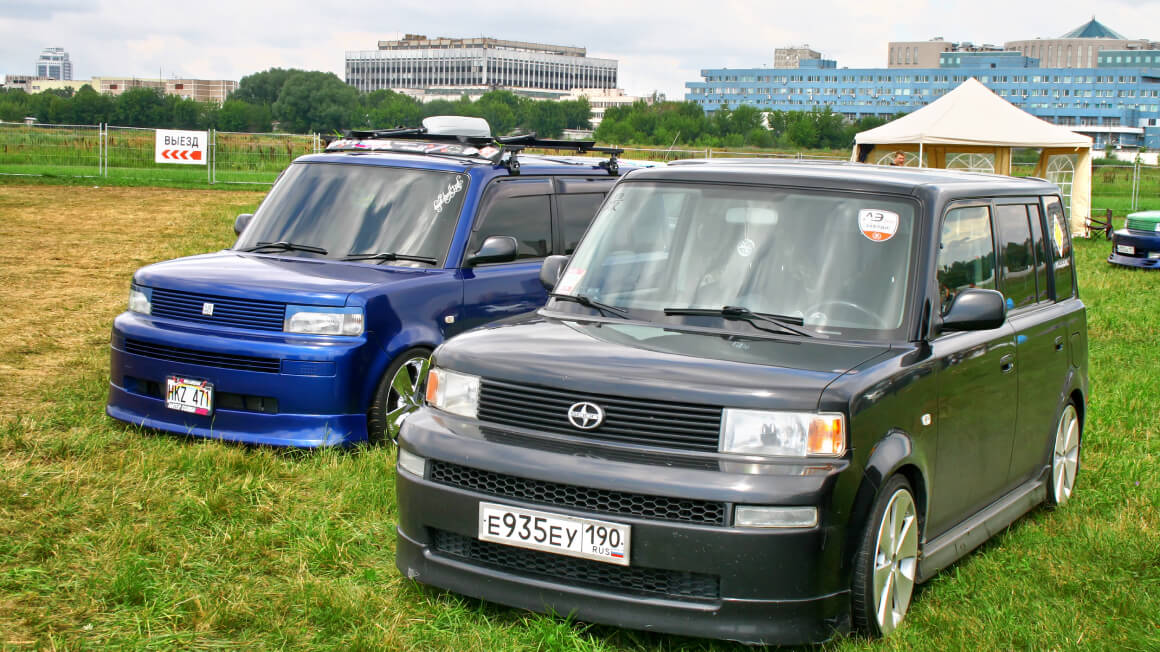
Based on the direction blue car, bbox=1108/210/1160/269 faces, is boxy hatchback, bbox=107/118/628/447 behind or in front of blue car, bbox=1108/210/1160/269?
in front

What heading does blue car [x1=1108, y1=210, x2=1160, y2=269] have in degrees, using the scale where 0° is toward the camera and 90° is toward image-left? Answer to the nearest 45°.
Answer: approximately 45°

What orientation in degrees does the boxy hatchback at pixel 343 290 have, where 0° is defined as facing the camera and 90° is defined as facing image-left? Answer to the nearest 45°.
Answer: approximately 45°

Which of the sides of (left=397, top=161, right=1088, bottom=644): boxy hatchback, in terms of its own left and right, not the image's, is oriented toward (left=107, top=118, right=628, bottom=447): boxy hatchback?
right

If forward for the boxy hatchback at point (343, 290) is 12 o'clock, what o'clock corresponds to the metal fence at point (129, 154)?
The metal fence is roughly at 4 o'clock from the boxy hatchback.

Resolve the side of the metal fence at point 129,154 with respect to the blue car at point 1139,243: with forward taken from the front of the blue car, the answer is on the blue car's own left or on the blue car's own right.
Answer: on the blue car's own right

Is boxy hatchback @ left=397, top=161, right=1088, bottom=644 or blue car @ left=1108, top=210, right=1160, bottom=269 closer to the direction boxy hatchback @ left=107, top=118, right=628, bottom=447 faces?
the boxy hatchback
